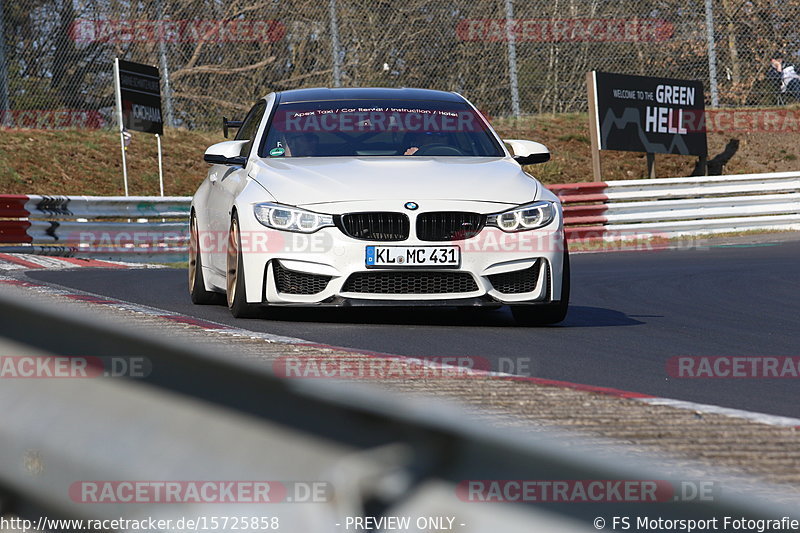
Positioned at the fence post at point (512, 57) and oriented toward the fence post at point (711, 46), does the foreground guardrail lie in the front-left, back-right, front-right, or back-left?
back-right

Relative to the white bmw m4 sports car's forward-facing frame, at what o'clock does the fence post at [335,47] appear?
The fence post is roughly at 6 o'clock from the white bmw m4 sports car.

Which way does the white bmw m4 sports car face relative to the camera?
toward the camera

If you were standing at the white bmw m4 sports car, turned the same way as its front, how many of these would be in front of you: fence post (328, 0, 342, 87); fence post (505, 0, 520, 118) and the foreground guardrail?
1

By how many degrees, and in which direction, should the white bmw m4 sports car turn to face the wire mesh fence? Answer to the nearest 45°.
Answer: approximately 180°

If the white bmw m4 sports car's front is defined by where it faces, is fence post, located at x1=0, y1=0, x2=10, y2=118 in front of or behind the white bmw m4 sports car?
behind

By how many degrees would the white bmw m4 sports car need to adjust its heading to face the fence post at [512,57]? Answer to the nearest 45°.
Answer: approximately 180°

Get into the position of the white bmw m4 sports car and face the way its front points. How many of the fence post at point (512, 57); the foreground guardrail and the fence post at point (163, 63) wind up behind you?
2

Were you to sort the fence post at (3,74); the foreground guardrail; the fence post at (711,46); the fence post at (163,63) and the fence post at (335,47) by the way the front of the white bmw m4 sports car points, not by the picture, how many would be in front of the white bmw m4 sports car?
1

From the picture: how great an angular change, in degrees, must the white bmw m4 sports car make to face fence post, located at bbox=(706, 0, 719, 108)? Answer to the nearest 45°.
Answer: approximately 180°

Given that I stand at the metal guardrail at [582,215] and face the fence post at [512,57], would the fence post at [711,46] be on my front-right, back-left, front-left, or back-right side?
front-right

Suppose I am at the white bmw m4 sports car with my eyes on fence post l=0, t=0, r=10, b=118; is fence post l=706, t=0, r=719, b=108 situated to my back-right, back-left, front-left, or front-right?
front-right

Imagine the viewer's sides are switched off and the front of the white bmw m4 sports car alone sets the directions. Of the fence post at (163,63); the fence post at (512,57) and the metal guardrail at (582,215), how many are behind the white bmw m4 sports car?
3

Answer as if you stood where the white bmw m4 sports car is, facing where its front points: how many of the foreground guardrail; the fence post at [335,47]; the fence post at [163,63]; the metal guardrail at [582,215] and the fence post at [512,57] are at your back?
4

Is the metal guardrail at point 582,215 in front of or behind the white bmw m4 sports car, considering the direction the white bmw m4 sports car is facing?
behind

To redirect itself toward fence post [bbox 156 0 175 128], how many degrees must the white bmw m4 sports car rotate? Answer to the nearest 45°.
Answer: approximately 180°

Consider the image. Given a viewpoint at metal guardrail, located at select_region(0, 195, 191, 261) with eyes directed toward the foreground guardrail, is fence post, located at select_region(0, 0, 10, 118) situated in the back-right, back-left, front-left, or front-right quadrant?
back-right

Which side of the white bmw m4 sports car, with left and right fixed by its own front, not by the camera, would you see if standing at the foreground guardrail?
front

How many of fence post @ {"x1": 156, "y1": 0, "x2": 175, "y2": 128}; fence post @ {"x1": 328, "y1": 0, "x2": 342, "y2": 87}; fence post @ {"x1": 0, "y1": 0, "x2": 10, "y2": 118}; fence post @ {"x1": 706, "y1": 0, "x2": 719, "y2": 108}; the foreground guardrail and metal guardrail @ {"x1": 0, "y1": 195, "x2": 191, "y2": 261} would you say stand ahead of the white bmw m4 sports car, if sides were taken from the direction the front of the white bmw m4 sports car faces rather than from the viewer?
1
